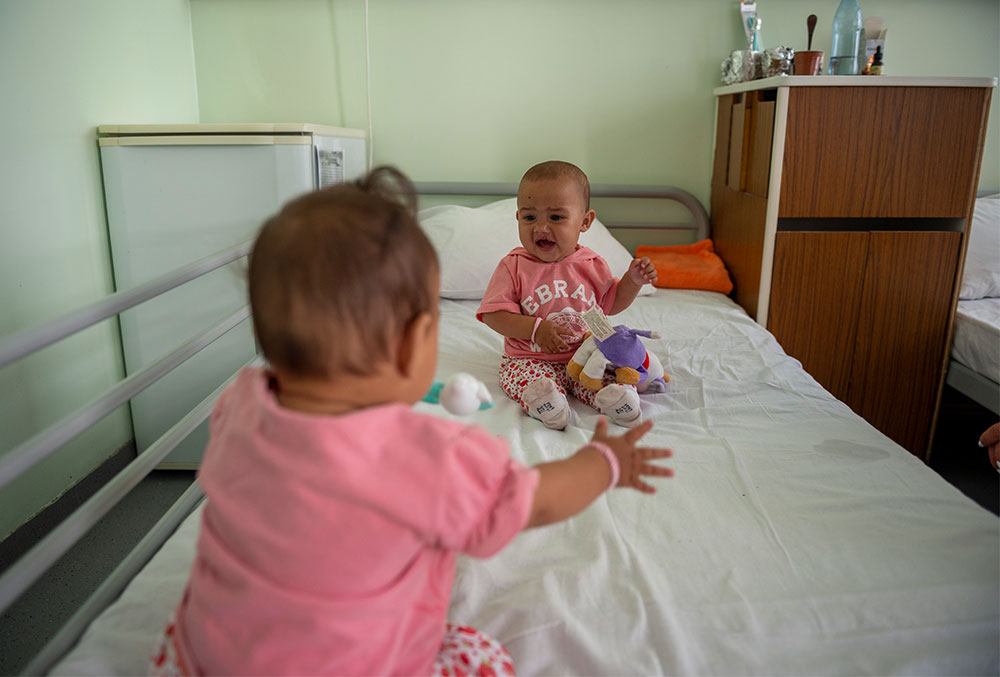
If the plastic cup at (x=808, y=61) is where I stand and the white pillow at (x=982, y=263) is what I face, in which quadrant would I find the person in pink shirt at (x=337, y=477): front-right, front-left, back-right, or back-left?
back-right

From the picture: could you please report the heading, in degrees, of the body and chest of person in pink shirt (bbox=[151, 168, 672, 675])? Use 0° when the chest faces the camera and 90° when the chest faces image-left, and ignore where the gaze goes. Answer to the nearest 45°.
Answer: approximately 225°

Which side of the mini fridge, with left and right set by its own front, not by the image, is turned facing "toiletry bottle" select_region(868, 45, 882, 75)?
left

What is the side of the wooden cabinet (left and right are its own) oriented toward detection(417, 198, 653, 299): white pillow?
right

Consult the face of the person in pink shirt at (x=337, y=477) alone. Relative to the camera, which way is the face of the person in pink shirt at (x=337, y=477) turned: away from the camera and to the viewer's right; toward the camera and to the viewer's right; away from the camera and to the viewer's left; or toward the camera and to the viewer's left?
away from the camera and to the viewer's right

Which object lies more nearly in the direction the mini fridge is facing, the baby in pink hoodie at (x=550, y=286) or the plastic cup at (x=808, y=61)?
the baby in pink hoodie

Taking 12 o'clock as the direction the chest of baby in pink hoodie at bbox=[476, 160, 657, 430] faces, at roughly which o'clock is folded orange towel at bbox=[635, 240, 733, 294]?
The folded orange towel is roughly at 7 o'clock from the baby in pink hoodie.

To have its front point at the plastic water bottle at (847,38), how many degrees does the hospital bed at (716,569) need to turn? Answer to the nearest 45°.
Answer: approximately 135° to its left

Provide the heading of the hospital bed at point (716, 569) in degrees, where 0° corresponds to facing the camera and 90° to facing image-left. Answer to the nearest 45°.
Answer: approximately 0°
